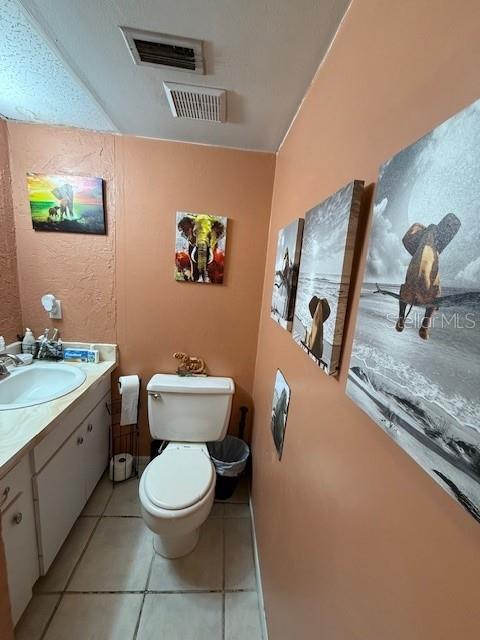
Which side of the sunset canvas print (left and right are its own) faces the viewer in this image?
front

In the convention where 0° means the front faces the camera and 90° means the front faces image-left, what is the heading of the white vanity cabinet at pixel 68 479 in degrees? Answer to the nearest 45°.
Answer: approximately 315°

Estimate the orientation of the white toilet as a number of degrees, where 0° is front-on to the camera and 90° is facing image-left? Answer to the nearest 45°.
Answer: approximately 0°

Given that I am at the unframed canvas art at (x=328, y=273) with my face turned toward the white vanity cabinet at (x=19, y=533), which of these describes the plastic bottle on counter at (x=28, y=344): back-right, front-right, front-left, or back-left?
front-right

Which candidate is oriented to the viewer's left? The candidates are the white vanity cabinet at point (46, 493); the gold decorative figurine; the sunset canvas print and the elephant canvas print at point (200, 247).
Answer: the gold decorative figurine

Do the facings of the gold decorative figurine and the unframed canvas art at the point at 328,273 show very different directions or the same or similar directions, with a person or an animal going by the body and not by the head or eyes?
same or similar directions

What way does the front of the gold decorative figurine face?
to the viewer's left

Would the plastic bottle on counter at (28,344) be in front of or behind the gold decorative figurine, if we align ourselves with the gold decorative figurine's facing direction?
in front

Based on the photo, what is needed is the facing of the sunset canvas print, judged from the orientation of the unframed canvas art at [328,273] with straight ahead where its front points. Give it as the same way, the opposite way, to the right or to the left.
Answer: to the left
